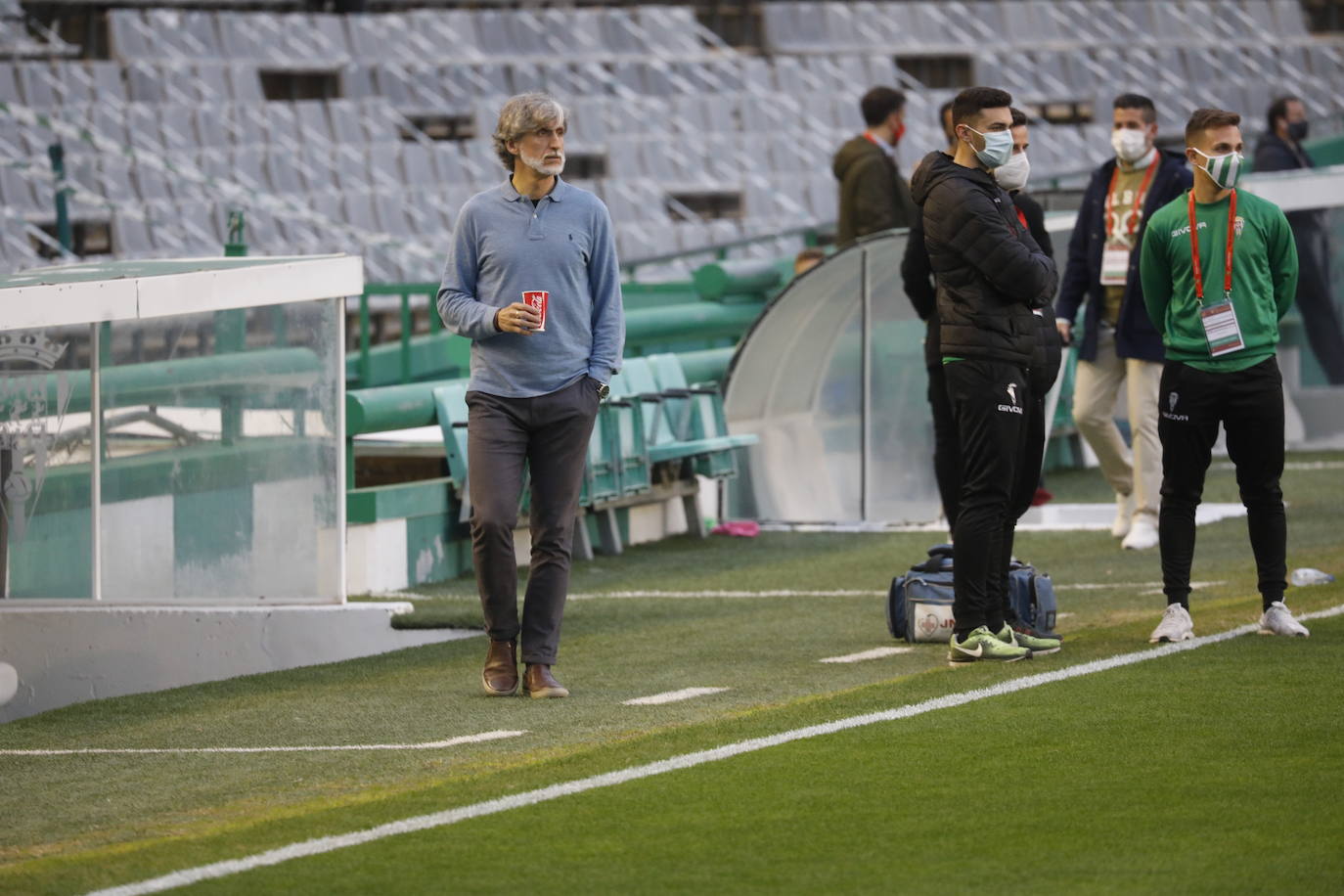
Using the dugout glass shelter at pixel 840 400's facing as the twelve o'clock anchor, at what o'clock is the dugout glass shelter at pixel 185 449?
the dugout glass shelter at pixel 185 449 is roughly at 4 o'clock from the dugout glass shelter at pixel 840 400.

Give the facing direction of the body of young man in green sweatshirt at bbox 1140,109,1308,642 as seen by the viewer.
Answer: toward the camera

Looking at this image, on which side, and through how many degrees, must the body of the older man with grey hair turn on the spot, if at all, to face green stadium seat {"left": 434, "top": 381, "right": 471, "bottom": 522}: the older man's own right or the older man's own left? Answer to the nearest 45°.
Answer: approximately 180°

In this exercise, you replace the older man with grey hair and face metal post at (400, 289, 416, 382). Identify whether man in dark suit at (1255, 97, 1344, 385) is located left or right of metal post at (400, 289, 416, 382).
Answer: right

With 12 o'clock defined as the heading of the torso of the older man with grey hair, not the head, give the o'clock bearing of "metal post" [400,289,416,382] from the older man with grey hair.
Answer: The metal post is roughly at 6 o'clock from the older man with grey hair.

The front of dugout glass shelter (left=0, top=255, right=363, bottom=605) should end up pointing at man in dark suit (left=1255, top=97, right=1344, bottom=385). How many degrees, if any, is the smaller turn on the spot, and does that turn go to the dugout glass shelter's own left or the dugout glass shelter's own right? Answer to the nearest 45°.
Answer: approximately 45° to the dugout glass shelter's own left

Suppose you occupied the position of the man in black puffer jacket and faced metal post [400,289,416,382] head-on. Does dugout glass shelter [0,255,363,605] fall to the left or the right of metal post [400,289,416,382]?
left

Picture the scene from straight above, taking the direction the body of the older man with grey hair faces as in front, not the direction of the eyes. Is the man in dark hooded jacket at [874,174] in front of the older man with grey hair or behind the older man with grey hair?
behind

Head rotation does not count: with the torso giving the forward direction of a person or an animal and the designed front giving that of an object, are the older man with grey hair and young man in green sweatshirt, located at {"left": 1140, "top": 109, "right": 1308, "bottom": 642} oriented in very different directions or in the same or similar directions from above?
same or similar directions

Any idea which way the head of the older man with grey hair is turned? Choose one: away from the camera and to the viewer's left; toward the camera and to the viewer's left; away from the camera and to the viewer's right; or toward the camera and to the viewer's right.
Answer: toward the camera and to the viewer's right

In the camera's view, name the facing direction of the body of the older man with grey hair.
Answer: toward the camera
